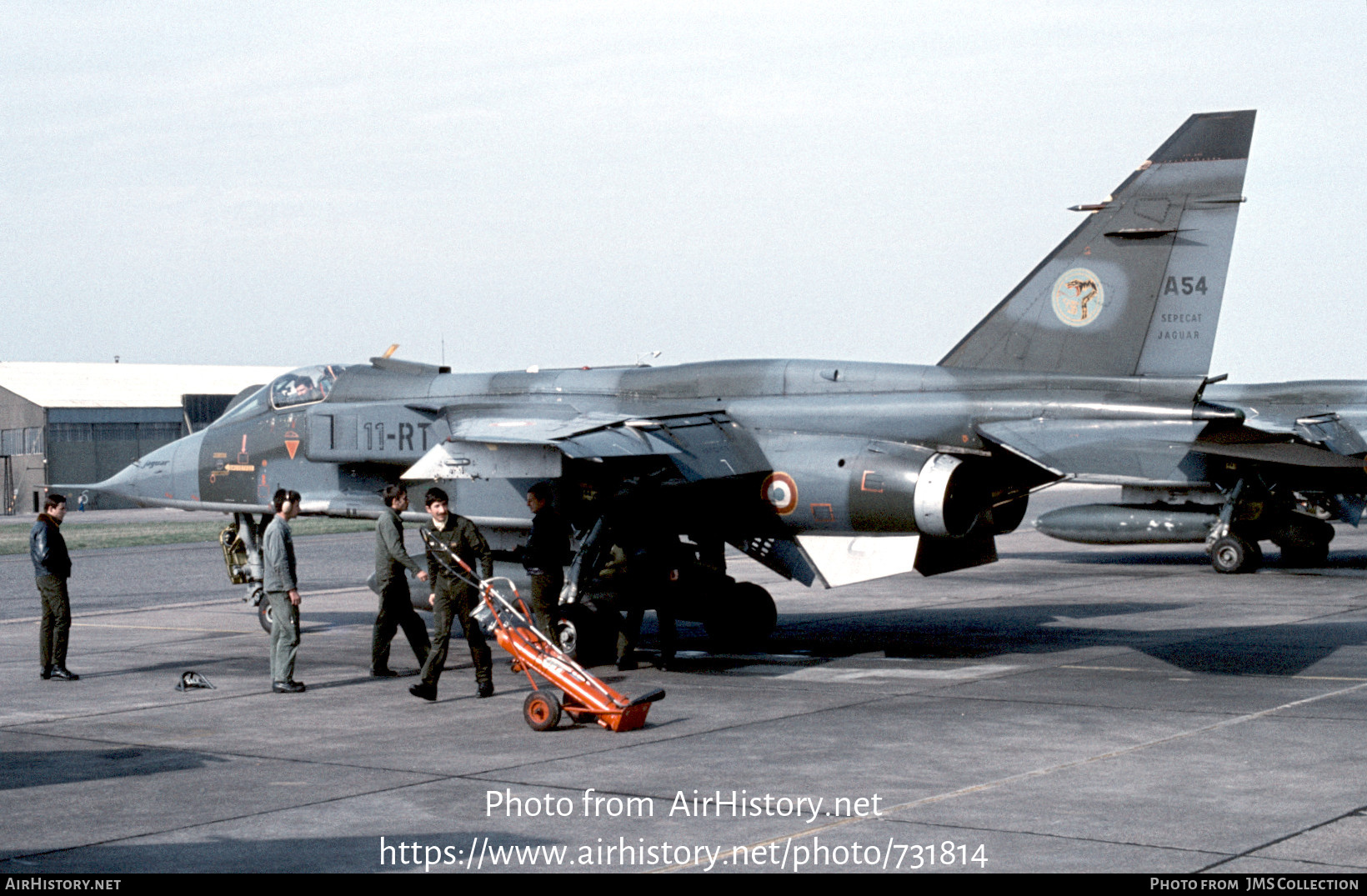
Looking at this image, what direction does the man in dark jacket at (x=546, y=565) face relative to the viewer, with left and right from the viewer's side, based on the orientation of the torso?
facing to the left of the viewer

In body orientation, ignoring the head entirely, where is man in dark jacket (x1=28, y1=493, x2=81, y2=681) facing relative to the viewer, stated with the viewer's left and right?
facing to the right of the viewer

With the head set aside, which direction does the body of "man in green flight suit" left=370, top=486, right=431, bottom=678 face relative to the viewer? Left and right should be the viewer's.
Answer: facing to the right of the viewer

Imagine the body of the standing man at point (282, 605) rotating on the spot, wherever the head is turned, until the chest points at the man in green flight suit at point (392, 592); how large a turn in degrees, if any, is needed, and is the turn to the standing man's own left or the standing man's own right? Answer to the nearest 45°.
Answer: approximately 45° to the standing man's own left

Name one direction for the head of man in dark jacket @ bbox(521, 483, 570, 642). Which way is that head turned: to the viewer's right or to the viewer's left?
to the viewer's left

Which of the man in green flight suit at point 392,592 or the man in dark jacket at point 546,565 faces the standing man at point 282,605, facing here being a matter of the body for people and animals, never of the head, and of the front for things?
the man in dark jacket

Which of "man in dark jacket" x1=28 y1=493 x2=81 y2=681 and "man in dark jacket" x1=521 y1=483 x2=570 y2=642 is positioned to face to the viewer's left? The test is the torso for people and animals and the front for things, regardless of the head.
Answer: "man in dark jacket" x1=521 y1=483 x2=570 y2=642

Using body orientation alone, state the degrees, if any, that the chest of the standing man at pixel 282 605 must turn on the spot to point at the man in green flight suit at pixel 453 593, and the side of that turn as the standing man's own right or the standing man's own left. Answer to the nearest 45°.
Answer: approximately 45° to the standing man's own right

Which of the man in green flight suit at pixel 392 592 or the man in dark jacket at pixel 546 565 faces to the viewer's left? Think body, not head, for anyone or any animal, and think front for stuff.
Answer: the man in dark jacket

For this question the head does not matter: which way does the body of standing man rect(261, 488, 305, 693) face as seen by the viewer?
to the viewer's right

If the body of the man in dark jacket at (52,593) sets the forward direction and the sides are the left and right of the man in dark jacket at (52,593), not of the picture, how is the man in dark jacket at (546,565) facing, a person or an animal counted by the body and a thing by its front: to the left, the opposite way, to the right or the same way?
the opposite way
